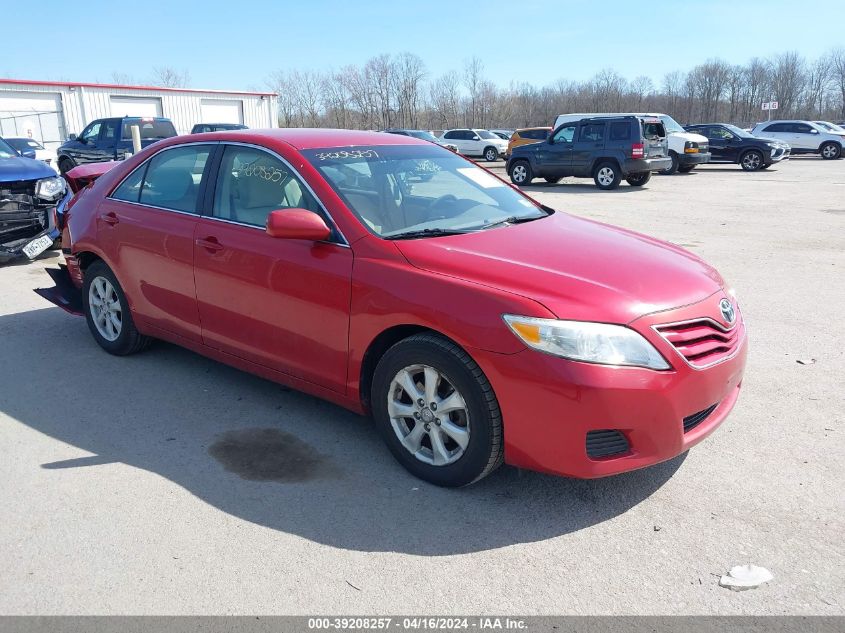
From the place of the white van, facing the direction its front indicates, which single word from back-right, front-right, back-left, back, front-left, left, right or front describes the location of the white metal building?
back-right

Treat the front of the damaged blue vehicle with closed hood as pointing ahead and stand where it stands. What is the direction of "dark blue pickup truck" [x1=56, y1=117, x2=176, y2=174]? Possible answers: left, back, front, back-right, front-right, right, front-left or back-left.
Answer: back-left

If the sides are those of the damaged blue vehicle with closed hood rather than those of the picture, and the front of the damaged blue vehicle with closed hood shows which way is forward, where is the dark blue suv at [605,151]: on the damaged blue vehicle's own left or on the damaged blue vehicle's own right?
on the damaged blue vehicle's own left

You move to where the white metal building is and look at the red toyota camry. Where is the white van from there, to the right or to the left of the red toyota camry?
left

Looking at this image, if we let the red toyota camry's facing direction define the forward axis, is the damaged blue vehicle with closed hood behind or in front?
behind

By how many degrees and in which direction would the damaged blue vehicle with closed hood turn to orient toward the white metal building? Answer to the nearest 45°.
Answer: approximately 135° to its left

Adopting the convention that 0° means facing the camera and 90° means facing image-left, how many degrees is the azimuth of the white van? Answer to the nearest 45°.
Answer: approximately 315°
